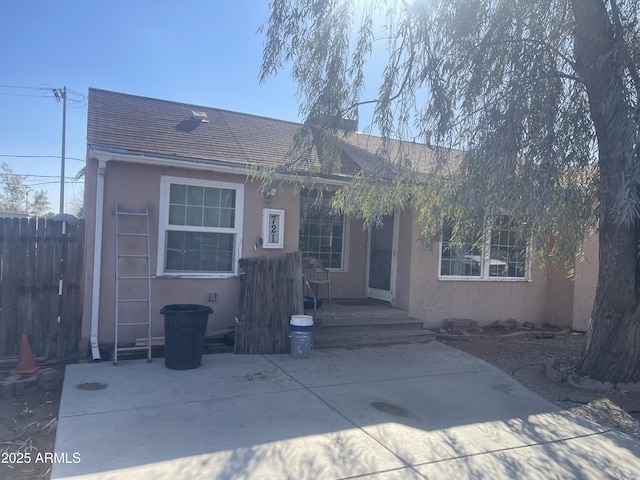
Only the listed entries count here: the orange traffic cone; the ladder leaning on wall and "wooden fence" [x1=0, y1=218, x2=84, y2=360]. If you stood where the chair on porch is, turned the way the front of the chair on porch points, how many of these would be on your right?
3

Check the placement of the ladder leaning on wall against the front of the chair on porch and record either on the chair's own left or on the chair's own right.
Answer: on the chair's own right

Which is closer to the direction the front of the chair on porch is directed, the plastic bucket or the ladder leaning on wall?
the plastic bucket

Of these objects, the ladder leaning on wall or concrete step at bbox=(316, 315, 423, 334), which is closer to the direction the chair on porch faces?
the concrete step

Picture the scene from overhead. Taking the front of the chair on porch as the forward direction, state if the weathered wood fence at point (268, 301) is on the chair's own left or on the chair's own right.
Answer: on the chair's own right

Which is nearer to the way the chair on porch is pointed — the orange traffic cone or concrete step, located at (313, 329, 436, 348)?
the concrete step

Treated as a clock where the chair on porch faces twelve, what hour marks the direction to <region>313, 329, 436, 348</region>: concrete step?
The concrete step is roughly at 12 o'clock from the chair on porch.

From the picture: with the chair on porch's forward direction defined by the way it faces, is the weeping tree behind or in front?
in front

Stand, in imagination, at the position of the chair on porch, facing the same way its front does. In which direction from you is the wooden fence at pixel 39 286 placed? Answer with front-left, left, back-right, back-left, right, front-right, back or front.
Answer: right

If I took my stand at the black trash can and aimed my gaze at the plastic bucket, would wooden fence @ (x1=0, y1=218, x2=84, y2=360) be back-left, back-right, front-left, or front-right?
back-left

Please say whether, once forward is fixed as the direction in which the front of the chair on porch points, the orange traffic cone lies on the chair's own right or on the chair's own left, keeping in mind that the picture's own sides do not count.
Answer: on the chair's own right

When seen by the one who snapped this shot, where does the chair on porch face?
facing the viewer and to the right of the viewer

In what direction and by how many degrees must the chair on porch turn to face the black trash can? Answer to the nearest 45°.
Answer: approximately 90° to its right

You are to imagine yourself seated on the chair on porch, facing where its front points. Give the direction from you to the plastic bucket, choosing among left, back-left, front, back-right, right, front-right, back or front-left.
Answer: front-right
